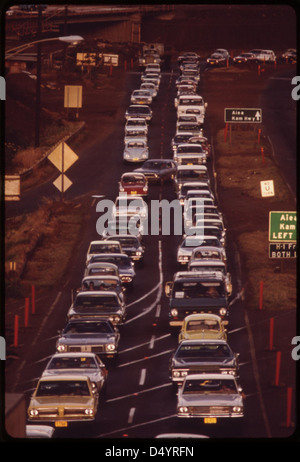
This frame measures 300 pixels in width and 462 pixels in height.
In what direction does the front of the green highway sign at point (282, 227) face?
toward the camera

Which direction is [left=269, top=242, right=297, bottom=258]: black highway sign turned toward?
toward the camera

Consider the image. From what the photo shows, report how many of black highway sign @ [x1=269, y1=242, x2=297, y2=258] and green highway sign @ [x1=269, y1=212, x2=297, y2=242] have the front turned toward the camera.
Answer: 2

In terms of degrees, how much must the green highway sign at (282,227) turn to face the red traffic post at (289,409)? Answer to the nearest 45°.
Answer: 0° — it already faces it

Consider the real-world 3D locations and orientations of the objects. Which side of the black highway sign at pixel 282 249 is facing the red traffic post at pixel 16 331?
right

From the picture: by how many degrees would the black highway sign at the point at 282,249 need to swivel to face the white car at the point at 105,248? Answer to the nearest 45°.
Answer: approximately 135° to its right

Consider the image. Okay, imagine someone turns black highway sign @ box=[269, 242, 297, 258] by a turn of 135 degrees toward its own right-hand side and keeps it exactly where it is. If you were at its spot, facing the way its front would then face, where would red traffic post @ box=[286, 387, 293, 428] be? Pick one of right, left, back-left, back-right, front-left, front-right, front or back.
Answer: back-left
